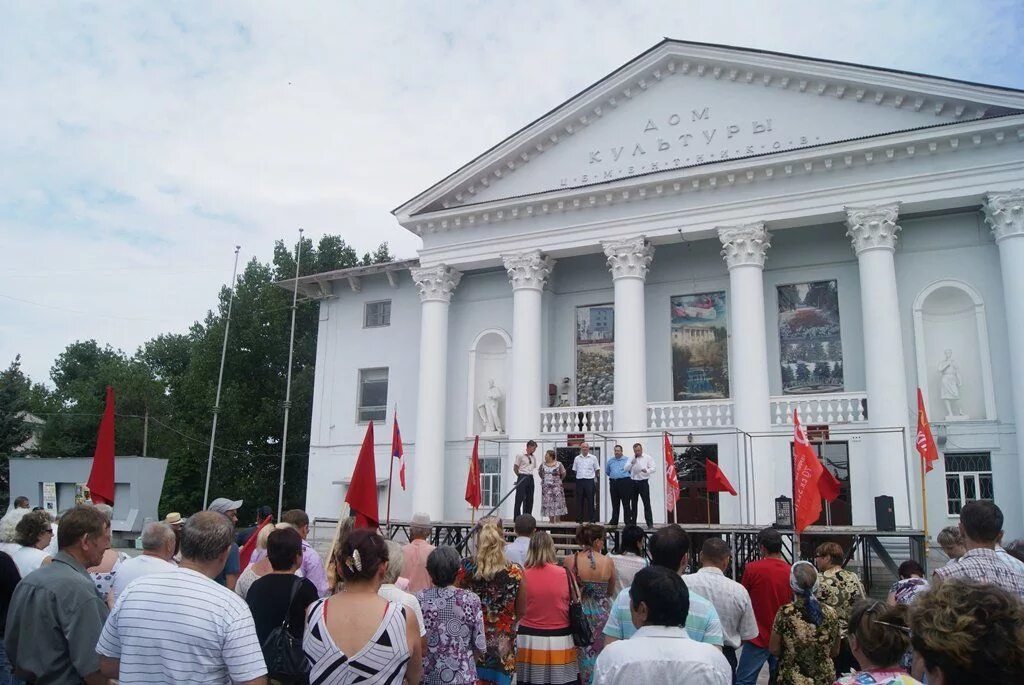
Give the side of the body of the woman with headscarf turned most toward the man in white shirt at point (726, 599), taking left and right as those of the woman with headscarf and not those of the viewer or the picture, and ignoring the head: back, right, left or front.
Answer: left

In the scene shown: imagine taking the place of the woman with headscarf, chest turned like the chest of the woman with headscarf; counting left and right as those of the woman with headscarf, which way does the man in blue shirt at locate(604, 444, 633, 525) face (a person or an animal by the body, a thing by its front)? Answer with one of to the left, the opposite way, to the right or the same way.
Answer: the opposite way

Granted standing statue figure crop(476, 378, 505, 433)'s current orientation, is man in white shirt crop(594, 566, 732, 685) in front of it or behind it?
in front

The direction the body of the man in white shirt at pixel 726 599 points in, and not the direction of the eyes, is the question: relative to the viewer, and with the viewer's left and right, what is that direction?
facing away from the viewer

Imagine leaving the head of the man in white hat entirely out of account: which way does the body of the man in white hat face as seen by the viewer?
away from the camera

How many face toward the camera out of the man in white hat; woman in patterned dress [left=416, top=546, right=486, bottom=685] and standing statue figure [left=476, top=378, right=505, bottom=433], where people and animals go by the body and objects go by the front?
1

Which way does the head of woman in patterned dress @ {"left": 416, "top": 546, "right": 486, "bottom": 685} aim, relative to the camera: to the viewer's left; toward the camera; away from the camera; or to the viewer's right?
away from the camera

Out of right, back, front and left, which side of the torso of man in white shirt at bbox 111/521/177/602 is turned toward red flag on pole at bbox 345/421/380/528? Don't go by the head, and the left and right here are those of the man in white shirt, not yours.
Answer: front

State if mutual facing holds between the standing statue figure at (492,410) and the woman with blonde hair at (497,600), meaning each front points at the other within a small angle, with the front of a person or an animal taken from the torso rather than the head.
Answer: yes

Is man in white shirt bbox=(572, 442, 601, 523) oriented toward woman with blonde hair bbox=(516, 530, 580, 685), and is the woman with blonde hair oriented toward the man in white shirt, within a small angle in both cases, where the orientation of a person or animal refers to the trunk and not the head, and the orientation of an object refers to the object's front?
yes

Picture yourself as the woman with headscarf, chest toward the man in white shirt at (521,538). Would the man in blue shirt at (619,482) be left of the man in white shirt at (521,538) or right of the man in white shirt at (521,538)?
right

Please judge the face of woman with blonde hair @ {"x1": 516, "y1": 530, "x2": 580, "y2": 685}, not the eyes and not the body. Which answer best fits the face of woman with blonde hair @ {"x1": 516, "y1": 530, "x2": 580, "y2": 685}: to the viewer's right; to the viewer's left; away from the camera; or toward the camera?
away from the camera

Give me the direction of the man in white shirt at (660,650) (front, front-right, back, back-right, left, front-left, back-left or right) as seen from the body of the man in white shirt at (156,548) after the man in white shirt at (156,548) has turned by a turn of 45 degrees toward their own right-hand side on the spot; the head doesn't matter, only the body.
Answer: front-right

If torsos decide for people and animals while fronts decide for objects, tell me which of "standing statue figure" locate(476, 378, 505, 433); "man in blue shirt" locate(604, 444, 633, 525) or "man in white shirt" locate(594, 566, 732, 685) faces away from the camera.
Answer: the man in white shirt

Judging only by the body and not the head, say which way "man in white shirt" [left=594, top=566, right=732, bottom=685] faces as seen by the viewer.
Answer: away from the camera

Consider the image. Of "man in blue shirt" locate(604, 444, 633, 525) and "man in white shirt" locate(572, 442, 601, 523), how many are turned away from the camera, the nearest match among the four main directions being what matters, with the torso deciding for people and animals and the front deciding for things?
0

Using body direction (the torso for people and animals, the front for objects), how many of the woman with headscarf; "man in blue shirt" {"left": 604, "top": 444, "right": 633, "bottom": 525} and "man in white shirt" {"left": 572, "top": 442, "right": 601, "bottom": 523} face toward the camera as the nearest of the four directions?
2

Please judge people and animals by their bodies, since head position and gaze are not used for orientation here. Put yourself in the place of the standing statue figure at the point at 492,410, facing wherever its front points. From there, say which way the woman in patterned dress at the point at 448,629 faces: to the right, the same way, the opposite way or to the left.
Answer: the opposite way
